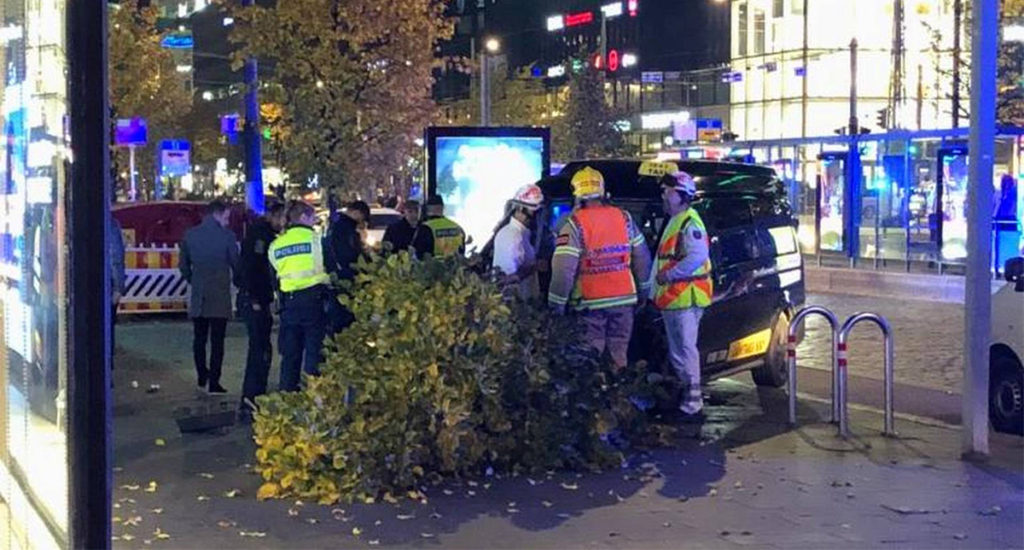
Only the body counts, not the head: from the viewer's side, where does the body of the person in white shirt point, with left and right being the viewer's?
facing to the right of the viewer

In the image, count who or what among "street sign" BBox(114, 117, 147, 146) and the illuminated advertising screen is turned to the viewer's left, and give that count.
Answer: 0

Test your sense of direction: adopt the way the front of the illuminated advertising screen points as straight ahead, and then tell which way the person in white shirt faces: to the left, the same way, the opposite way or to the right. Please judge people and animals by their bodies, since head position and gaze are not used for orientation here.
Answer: to the left

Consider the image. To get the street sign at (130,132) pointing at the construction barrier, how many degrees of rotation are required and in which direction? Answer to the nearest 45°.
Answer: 0° — it already faces it

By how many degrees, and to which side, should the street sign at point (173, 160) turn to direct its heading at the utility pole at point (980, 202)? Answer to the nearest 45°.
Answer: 0° — it already faces it

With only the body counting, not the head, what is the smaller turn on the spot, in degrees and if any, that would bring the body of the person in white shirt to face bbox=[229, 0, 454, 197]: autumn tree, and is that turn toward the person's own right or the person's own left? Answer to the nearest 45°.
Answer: approximately 90° to the person's own left

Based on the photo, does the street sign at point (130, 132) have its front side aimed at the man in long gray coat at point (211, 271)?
yes

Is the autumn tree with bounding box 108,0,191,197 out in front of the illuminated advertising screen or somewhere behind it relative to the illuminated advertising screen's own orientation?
behind
